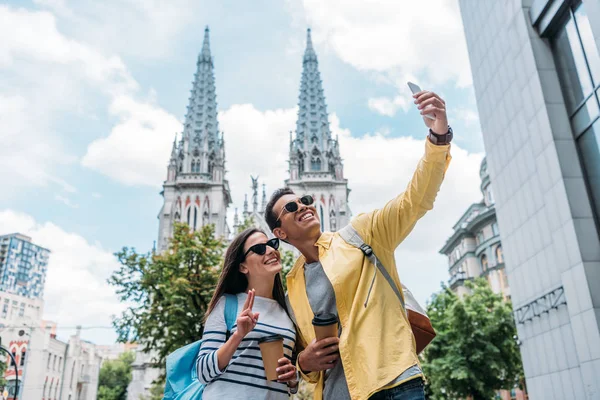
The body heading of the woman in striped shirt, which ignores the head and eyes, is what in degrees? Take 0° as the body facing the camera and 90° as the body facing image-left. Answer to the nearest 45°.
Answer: approximately 315°

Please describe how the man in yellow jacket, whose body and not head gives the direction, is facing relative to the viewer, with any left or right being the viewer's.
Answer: facing the viewer and to the left of the viewer

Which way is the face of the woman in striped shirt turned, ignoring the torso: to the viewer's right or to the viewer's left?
to the viewer's right

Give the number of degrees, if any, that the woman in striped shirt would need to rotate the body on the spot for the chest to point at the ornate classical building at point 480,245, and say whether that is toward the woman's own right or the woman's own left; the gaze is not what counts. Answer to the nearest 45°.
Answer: approximately 90° to the woman's own left

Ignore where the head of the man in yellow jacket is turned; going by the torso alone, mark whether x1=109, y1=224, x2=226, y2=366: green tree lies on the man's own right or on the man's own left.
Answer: on the man's own right

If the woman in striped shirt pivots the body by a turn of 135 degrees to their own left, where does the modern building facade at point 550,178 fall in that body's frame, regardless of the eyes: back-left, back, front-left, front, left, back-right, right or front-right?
front-right

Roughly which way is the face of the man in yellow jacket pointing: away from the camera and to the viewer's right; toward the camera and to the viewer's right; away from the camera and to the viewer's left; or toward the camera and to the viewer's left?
toward the camera and to the viewer's right

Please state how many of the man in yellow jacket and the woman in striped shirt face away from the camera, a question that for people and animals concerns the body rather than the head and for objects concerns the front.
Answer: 0
